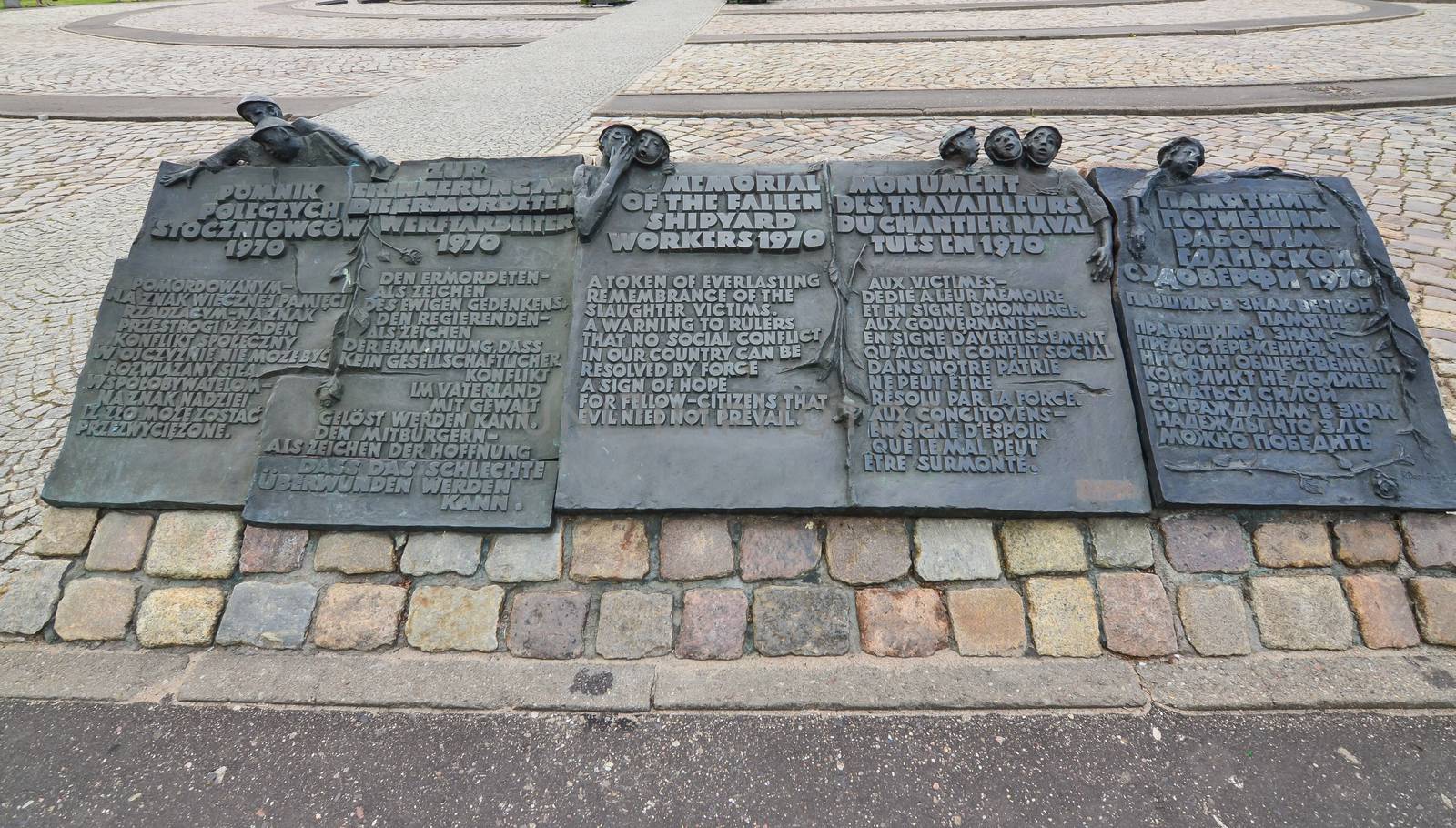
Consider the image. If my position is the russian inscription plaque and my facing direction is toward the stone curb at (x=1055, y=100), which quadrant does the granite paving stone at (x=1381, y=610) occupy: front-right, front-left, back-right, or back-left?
back-right

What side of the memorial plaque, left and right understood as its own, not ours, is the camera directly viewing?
front

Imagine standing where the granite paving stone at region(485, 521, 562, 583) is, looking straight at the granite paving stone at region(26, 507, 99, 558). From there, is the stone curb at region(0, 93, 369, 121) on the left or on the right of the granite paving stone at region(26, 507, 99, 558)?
right

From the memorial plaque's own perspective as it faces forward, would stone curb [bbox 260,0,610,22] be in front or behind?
behind

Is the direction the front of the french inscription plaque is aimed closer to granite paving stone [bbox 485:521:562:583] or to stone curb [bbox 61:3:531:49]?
the granite paving stone

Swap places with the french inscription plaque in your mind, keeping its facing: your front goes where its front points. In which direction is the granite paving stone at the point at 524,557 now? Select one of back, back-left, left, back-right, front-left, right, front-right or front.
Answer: front-right

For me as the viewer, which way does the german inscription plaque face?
facing the viewer

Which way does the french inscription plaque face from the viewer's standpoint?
toward the camera

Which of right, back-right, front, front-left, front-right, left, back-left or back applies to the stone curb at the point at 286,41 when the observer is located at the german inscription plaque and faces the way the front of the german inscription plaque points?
back

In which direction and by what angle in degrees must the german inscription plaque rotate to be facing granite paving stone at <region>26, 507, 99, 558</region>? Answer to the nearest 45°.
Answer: approximately 90° to its right

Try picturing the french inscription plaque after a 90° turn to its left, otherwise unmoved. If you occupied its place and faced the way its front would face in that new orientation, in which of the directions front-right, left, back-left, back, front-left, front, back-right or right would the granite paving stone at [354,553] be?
back-right

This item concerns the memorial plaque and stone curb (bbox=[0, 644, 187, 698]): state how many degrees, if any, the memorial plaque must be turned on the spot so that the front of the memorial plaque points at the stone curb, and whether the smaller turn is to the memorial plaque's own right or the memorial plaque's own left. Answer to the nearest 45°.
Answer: approximately 45° to the memorial plaque's own right

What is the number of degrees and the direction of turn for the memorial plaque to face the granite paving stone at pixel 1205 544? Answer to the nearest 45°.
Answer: approximately 90° to its left

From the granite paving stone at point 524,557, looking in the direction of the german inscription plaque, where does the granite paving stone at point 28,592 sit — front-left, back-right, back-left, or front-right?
front-left

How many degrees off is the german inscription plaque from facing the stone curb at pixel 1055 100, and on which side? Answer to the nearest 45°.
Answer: approximately 135° to its left

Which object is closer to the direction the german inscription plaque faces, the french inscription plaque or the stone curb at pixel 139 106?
the french inscription plaque

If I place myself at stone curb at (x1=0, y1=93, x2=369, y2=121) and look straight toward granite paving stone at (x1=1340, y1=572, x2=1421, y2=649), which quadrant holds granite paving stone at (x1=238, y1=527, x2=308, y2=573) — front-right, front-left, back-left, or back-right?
front-right

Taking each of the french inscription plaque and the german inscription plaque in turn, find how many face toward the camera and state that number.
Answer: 2

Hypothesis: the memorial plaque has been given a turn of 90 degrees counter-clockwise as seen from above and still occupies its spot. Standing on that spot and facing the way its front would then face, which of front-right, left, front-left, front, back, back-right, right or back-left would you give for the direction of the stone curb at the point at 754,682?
right

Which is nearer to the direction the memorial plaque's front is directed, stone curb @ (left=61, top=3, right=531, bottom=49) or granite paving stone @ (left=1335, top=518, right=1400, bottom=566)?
the granite paving stone
